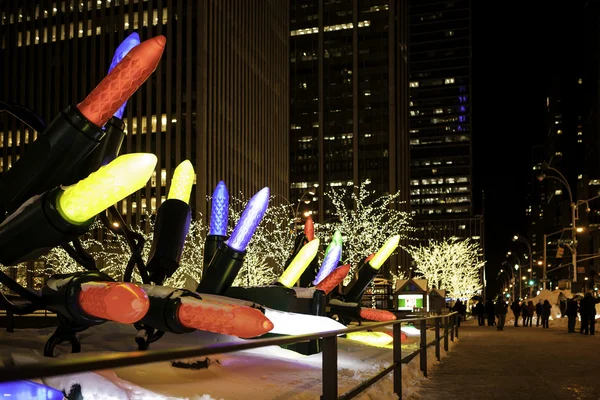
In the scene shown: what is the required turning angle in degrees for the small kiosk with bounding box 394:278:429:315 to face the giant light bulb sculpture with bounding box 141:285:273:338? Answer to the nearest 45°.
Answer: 0° — it already faces it

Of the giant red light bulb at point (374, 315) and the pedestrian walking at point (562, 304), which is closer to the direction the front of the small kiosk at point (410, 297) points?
the giant red light bulb

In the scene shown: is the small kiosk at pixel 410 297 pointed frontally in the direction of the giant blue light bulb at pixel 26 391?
yes

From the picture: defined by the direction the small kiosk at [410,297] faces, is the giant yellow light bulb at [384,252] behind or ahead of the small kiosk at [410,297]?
ahead

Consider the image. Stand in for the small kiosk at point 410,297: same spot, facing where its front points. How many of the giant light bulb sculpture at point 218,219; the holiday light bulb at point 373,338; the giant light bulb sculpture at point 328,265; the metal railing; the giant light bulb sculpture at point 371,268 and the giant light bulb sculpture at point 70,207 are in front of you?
6

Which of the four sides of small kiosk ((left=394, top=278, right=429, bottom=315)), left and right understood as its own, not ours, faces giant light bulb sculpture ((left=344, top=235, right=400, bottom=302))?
front

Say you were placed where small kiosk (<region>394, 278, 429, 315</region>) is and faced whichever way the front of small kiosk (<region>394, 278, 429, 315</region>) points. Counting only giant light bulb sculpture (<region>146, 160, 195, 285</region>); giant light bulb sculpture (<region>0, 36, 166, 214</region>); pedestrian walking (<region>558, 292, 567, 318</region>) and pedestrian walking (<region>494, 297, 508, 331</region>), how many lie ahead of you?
2

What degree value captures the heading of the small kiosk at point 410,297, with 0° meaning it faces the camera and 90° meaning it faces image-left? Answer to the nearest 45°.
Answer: approximately 0°

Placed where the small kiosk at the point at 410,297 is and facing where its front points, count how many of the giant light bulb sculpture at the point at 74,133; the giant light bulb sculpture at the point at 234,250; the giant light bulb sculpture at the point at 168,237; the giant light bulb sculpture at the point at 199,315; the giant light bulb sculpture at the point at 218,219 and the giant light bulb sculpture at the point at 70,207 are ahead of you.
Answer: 6

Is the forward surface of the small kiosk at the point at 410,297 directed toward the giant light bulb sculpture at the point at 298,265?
yes

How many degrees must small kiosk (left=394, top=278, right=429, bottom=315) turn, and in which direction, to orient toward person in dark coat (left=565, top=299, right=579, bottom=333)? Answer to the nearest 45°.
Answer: approximately 90° to its left

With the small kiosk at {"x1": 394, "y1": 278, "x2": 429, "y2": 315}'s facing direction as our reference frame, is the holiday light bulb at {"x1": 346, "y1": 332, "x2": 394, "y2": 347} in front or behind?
in front

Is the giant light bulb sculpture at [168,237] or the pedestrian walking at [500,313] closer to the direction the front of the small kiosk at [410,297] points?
the giant light bulb sculpture

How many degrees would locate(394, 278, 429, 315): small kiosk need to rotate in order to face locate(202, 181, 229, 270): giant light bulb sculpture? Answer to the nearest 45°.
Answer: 0° — it already faces it
